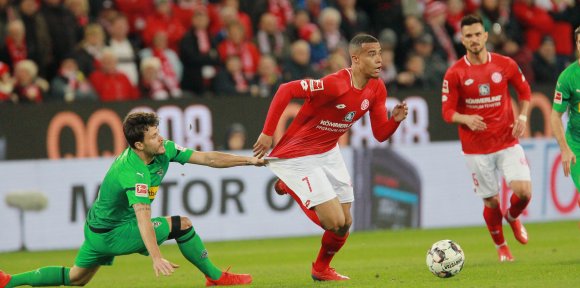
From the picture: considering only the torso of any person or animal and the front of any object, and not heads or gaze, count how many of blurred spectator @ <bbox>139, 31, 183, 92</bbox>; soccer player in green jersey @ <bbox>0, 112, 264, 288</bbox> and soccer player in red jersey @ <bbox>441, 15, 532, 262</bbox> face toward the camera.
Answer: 2

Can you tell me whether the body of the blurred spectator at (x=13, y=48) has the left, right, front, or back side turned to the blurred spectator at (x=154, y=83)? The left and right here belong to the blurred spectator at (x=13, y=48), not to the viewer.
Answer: left

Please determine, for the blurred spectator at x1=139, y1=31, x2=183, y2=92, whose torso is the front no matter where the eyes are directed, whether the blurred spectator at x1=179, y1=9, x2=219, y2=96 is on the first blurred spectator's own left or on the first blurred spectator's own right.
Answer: on the first blurred spectator's own left

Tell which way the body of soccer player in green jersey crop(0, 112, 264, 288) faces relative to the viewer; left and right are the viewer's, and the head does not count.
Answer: facing to the right of the viewer

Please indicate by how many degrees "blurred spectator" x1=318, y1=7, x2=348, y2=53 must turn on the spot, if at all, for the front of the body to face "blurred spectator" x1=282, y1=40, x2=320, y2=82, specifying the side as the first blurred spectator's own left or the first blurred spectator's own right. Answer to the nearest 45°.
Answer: approximately 45° to the first blurred spectator's own right

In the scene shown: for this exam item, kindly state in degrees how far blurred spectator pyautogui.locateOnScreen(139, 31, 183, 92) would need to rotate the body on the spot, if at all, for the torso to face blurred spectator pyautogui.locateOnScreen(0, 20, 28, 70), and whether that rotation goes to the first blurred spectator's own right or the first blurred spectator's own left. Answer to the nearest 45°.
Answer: approximately 90° to the first blurred spectator's own right
